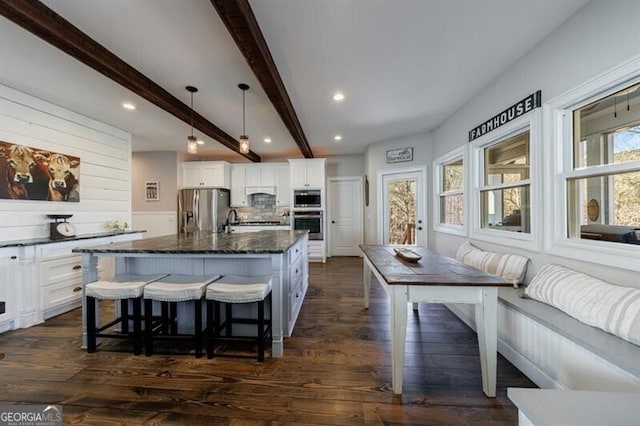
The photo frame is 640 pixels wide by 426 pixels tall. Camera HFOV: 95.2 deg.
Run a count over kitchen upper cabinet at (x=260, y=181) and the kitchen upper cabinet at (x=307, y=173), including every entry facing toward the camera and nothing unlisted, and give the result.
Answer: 2

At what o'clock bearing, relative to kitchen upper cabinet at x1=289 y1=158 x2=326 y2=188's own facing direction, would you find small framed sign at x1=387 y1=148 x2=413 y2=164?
The small framed sign is roughly at 10 o'clock from the kitchen upper cabinet.

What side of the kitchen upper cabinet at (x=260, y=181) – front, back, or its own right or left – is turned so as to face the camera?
front

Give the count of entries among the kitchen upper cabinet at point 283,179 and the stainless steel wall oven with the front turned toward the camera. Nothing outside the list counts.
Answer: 2

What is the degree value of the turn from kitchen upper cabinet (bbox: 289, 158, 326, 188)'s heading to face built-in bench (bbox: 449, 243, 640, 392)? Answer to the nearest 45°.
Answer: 0° — it already faces it

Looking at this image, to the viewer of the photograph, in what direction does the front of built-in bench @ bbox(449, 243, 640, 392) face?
facing the viewer and to the left of the viewer

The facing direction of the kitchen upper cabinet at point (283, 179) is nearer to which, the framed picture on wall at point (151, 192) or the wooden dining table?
the wooden dining table

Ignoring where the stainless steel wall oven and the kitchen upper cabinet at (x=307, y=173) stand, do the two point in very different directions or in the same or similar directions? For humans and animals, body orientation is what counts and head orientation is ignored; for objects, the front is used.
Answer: same or similar directions

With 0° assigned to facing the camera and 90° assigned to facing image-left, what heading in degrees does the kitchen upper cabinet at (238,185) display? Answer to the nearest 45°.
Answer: approximately 0°

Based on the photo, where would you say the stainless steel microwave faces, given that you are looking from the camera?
facing the viewer

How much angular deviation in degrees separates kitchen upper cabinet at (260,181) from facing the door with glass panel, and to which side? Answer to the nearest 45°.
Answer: approximately 45° to its left

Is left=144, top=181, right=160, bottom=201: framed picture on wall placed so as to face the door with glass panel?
no

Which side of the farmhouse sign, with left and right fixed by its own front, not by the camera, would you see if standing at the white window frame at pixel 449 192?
right

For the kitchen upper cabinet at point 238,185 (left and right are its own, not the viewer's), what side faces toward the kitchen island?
front

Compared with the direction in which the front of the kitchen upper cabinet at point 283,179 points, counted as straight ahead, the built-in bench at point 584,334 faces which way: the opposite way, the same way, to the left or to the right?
to the right

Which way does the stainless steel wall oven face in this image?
toward the camera

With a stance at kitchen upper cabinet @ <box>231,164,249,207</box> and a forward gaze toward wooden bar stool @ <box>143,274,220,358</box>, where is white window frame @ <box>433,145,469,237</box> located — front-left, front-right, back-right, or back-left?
front-left
